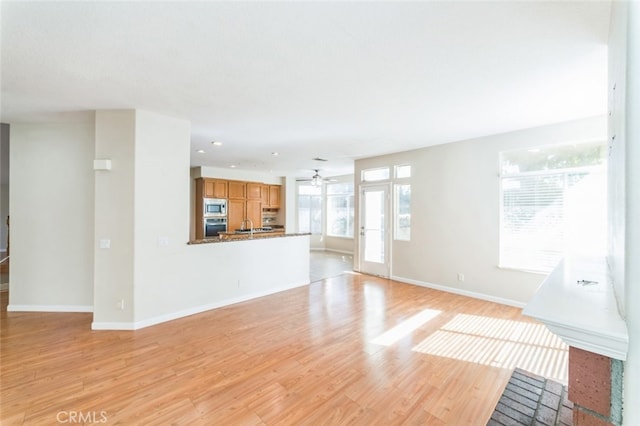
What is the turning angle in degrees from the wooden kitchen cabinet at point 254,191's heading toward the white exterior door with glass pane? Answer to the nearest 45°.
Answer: approximately 45° to its left

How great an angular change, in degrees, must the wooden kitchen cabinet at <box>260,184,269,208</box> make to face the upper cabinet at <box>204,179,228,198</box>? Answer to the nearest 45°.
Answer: approximately 45° to its right

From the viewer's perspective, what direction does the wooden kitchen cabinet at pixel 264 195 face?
toward the camera

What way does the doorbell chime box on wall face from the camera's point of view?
toward the camera

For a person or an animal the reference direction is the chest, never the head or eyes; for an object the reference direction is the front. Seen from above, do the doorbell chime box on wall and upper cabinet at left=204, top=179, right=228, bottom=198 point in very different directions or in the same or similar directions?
same or similar directions

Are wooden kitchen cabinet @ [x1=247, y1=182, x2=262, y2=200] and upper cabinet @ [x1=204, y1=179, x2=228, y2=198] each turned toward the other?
no

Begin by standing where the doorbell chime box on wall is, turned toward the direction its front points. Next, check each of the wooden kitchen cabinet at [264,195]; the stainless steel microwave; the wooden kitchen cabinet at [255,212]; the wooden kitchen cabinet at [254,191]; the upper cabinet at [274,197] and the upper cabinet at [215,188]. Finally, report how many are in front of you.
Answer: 0

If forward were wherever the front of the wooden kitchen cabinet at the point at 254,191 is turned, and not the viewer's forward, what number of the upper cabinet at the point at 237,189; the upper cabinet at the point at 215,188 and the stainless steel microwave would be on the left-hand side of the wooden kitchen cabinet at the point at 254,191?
0

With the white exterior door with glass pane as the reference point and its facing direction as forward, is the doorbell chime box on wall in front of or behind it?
in front

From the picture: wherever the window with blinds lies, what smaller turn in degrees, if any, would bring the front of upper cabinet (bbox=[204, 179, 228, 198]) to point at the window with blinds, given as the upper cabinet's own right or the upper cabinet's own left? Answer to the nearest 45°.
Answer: approximately 45° to the upper cabinet's own left

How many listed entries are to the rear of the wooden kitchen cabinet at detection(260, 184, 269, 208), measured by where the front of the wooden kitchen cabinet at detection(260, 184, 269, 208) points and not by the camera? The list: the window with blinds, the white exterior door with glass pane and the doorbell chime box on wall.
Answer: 0

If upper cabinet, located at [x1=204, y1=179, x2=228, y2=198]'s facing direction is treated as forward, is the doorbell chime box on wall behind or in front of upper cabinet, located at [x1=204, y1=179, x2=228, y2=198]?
in front

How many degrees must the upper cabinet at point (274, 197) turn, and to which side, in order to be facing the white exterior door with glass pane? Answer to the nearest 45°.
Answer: approximately 45° to its left

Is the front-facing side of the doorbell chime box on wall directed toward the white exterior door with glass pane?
no

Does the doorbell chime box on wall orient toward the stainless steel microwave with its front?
no

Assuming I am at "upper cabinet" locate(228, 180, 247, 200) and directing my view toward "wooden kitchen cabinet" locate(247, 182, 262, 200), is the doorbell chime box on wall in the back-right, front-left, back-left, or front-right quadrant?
back-right
